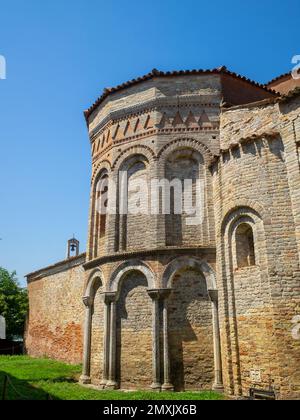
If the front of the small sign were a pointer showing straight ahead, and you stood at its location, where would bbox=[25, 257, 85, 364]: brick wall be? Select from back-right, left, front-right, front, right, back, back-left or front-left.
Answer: back-right

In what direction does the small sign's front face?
toward the camera

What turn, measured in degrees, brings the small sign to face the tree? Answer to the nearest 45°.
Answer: approximately 135° to its right
